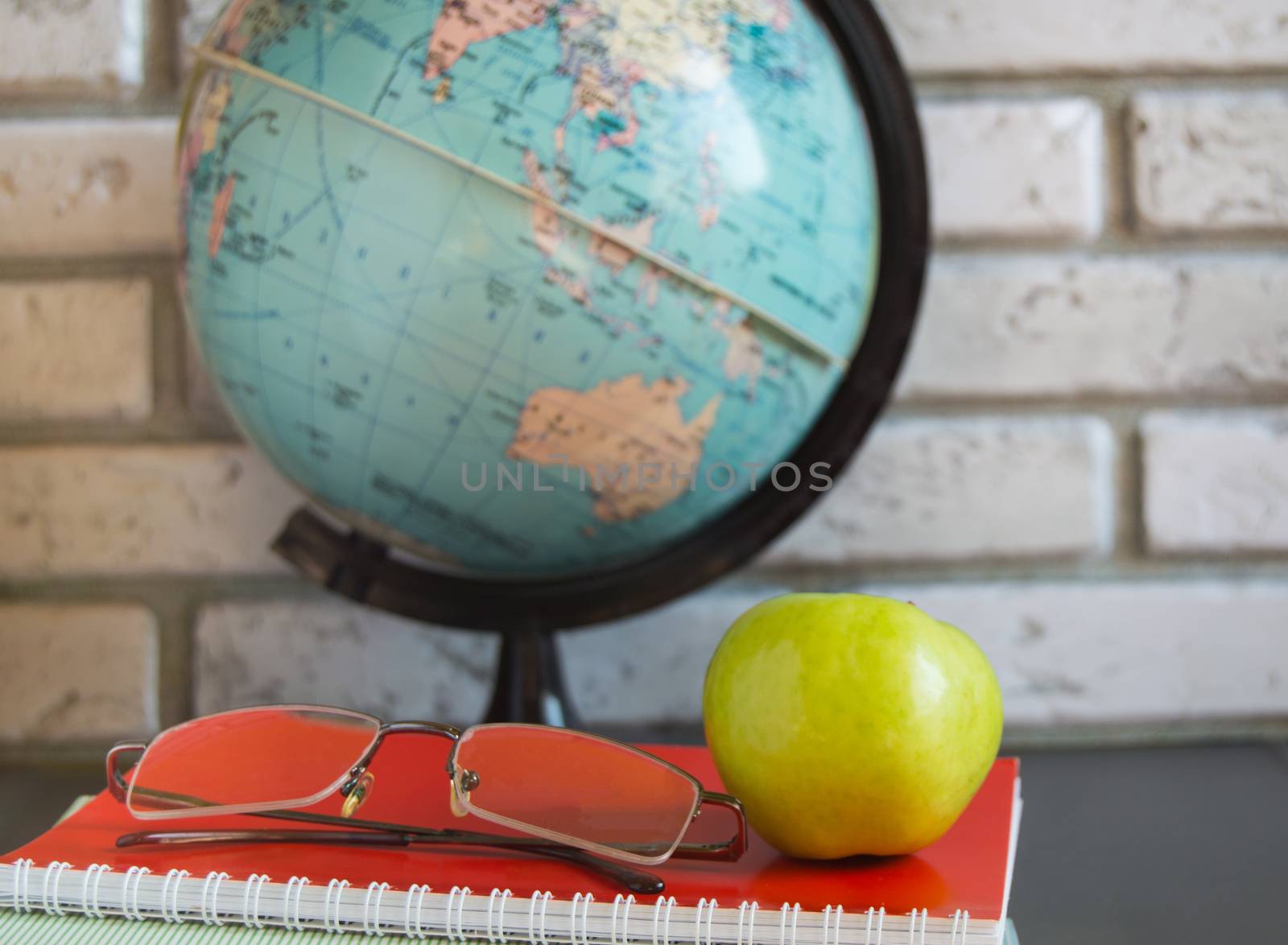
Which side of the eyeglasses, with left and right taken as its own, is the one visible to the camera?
front

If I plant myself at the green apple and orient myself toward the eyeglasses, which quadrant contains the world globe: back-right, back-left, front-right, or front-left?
front-right
